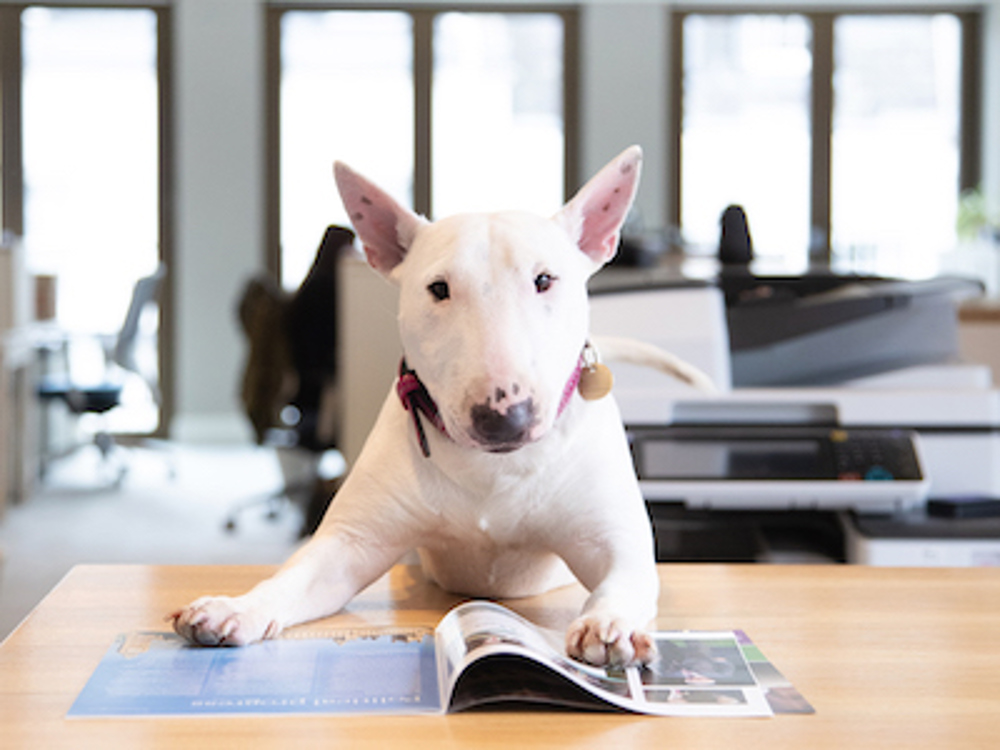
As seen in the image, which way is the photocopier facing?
toward the camera

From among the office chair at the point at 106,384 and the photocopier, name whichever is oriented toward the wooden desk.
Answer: the photocopier

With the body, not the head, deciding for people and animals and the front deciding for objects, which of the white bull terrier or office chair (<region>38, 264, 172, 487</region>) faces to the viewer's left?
the office chair

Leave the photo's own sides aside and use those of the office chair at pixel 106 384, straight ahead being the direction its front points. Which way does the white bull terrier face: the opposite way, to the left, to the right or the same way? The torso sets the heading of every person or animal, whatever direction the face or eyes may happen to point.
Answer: to the left

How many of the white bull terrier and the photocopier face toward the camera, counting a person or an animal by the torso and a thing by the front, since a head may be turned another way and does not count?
2

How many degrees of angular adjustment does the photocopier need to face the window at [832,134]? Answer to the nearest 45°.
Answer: approximately 180°

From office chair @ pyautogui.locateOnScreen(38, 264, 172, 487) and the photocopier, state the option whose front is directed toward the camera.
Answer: the photocopier

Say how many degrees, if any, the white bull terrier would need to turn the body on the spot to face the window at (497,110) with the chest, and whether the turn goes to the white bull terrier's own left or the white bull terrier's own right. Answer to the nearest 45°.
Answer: approximately 180°

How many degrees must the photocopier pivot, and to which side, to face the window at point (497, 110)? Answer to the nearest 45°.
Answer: approximately 180°

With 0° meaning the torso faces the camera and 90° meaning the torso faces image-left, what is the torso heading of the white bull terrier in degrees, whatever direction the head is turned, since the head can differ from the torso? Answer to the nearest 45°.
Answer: approximately 0°

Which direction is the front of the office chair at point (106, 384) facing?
to the viewer's left
